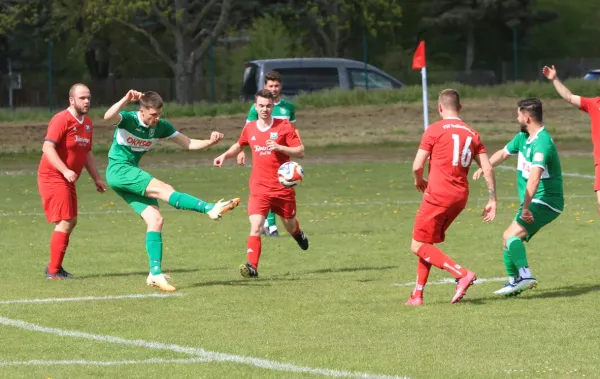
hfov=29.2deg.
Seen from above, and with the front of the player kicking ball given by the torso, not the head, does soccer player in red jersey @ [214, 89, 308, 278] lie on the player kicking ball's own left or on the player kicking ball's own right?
on the player kicking ball's own left

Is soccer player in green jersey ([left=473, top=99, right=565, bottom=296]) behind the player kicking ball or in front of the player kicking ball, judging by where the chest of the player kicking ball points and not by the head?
in front

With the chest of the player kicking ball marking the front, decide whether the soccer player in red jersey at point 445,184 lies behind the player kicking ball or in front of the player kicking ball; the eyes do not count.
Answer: in front

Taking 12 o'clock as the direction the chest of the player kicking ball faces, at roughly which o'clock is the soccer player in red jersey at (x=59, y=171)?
The soccer player in red jersey is roughly at 6 o'clock from the player kicking ball.

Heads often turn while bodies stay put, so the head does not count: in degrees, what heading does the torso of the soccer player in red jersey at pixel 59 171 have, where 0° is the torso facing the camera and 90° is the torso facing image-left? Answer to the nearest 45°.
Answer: approximately 315°

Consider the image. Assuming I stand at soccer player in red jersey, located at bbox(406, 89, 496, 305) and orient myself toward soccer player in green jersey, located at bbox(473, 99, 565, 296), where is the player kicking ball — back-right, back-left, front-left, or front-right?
back-left

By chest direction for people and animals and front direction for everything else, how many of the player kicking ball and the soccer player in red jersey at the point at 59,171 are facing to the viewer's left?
0

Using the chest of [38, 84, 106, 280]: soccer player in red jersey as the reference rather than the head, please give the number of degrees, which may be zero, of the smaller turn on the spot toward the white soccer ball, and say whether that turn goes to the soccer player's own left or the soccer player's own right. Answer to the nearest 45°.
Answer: approximately 45° to the soccer player's own left

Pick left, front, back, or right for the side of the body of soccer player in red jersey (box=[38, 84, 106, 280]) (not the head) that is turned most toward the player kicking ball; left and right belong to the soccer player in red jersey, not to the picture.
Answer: front

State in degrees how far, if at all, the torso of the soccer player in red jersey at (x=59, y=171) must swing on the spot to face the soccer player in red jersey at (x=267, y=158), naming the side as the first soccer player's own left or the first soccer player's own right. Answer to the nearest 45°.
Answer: approximately 45° to the first soccer player's own left

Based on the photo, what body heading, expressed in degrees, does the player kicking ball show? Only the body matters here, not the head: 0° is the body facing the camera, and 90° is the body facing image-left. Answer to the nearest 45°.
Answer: approximately 315°

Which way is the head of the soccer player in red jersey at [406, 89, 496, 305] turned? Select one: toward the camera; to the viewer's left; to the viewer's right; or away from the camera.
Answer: away from the camera

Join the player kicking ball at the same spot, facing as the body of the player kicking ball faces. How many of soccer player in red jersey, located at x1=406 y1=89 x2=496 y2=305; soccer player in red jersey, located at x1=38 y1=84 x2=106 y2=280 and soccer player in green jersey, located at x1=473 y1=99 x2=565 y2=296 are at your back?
1
